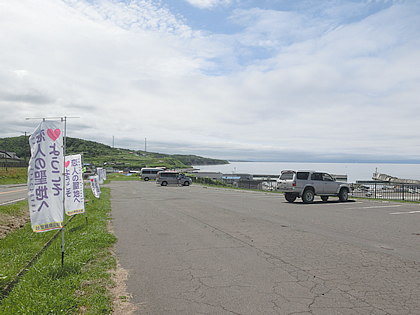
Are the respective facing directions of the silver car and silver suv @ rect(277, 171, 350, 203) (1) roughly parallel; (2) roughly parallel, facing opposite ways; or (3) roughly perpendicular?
roughly parallel

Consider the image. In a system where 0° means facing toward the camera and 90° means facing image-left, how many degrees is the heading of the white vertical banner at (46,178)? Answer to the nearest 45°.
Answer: approximately 0°

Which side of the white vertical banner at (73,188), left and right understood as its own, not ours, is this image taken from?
front

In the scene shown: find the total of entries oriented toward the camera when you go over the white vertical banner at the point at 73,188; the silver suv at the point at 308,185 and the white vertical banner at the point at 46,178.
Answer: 2

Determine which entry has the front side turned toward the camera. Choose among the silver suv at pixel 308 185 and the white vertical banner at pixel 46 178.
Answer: the white vertical banner

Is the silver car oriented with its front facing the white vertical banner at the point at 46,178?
no

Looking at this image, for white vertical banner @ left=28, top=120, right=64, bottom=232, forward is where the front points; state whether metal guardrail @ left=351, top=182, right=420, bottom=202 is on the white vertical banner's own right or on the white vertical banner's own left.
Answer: on the white vertical banner's own left

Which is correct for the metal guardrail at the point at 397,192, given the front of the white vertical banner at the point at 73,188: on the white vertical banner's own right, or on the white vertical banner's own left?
on the white vertical banner's own left
